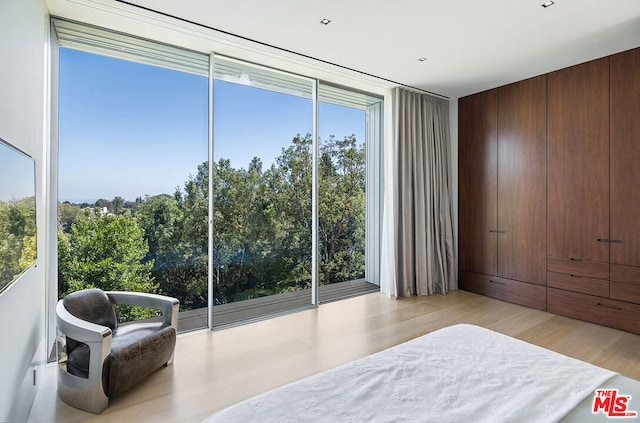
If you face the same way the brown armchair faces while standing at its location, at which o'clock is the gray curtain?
The gray curtain is roughly at 10 o'clock from the brown armchair.

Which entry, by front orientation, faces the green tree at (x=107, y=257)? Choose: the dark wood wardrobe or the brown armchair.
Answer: the dark wood wardrobe

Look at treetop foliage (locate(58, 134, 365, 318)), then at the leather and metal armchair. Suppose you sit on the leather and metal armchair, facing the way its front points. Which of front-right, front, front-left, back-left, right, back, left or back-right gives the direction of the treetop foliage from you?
left

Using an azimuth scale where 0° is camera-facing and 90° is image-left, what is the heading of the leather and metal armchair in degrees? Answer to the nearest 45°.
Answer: approximately 315°

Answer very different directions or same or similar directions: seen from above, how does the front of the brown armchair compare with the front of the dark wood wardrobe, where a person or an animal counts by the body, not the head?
very different directions

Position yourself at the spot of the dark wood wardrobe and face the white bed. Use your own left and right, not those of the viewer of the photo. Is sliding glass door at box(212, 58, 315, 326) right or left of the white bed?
right

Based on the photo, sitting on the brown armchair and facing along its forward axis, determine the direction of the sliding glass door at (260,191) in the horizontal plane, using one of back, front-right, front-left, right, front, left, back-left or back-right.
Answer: left

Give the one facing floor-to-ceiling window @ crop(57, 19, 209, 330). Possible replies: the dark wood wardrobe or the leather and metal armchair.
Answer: the dark wood wardrobe

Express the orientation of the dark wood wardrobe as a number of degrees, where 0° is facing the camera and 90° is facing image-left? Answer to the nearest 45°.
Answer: approximately 45°

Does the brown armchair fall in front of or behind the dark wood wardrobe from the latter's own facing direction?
in front

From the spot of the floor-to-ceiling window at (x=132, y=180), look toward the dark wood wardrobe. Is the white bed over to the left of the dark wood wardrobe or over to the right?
right

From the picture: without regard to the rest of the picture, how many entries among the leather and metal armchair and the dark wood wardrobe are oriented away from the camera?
0

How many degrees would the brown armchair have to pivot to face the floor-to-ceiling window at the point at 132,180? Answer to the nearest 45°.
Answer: approximately 135° to its left

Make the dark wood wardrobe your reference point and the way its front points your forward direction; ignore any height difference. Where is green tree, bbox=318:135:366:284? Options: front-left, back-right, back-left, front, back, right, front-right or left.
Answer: front-right
